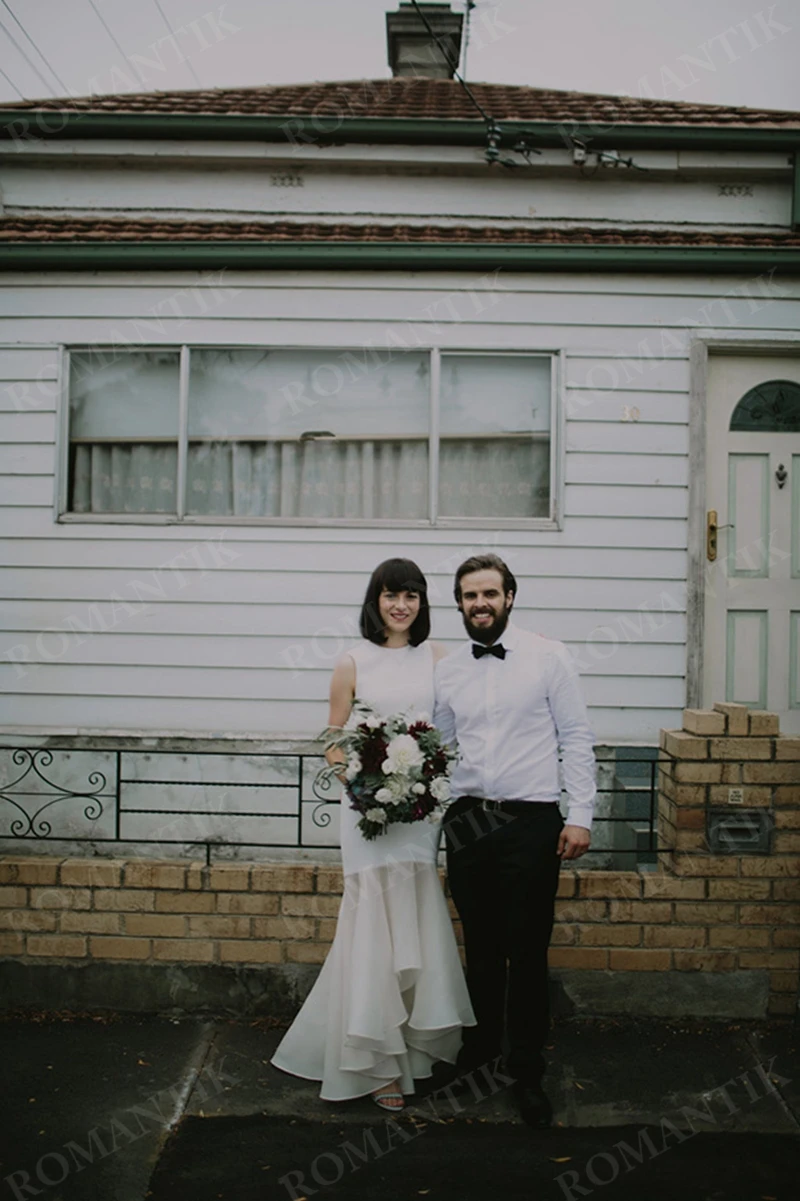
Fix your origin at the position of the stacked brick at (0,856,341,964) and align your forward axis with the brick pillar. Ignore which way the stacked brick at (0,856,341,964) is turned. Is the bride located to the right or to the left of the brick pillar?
right

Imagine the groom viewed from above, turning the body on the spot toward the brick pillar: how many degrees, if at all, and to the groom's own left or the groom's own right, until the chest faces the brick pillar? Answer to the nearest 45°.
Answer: approximately 135° to the groom's own left

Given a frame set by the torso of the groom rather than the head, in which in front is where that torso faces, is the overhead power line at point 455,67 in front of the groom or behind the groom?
behind

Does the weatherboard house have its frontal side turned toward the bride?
yes
